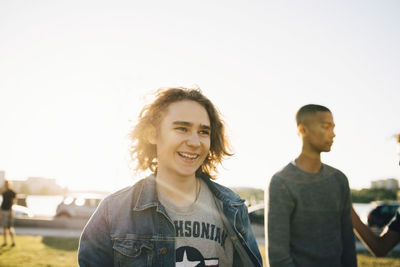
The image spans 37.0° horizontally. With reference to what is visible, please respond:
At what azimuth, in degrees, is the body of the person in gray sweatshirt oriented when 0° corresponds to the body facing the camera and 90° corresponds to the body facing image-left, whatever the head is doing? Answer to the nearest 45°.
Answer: approximately 315°

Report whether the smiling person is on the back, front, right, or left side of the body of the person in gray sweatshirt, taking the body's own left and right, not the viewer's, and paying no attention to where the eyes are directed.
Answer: right

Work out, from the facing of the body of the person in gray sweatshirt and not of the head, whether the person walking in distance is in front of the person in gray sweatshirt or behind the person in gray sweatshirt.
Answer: behind

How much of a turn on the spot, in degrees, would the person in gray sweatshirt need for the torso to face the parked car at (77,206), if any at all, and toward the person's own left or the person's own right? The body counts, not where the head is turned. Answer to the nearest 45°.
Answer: approximately 180°

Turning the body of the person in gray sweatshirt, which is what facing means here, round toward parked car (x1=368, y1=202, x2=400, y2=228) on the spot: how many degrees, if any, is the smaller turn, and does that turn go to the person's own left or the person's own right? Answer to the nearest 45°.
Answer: approximately 135° to the person's own left

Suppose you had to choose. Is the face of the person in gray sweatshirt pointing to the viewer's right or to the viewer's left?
to the viewer's right
